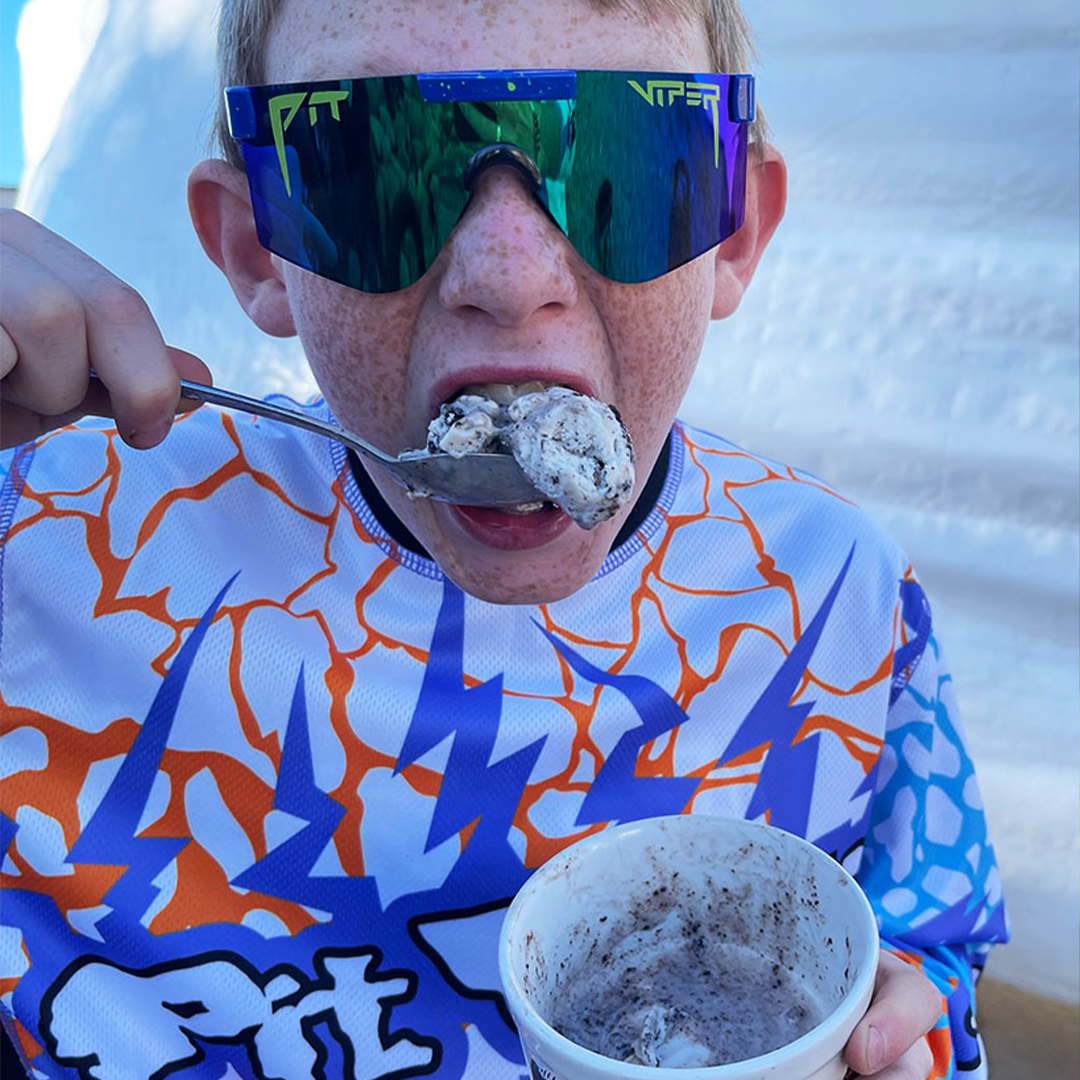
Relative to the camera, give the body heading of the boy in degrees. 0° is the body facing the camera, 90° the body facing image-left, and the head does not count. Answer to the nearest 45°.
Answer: approximately 0°
